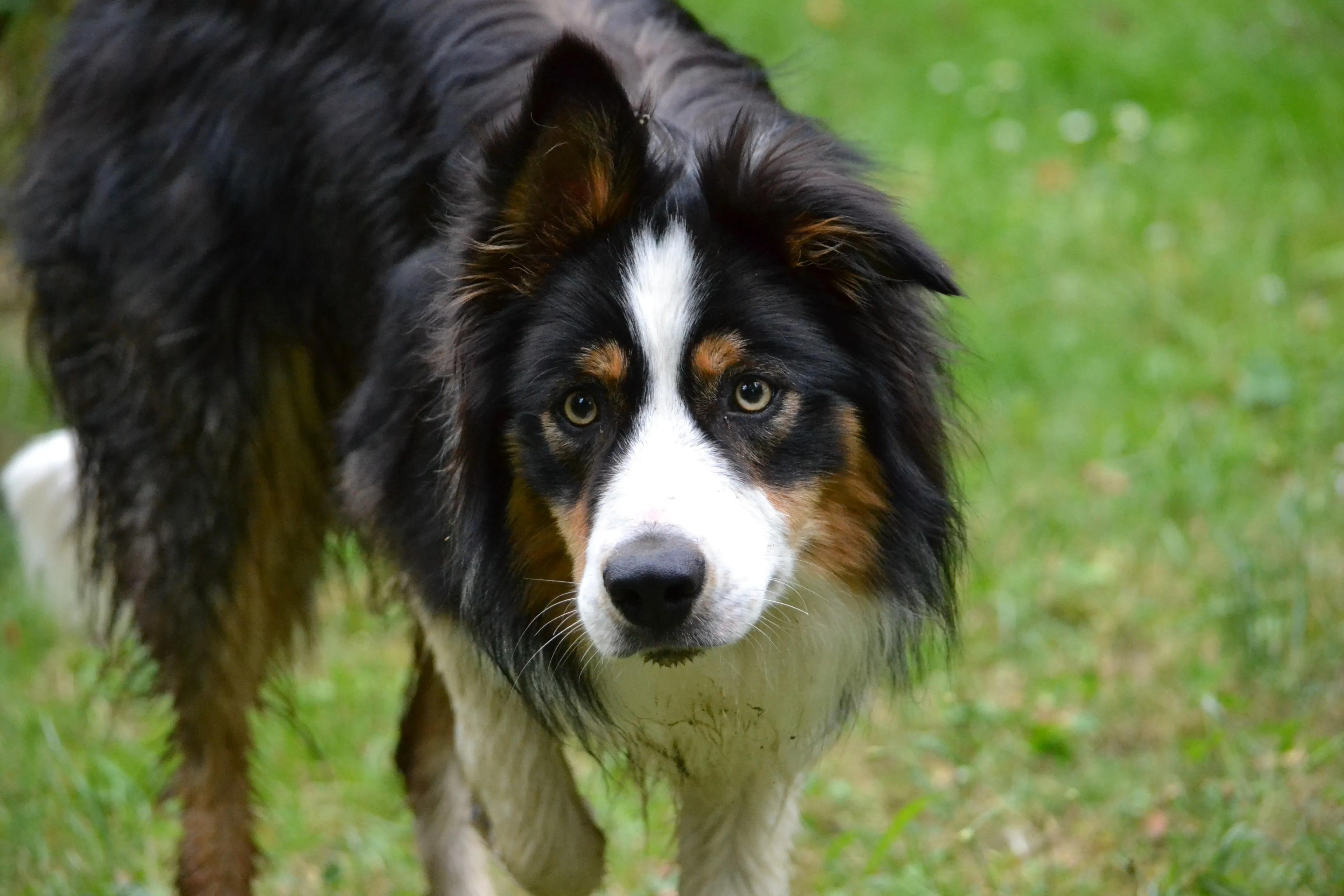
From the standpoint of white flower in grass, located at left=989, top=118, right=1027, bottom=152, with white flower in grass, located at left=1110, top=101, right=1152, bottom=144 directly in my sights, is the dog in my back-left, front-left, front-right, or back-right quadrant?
back-right

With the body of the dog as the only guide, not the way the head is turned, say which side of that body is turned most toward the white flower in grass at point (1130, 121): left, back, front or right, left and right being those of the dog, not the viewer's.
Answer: left

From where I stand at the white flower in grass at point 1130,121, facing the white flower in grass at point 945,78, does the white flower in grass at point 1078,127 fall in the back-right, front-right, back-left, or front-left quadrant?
front-left

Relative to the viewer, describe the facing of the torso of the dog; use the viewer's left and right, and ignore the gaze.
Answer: facing the viewer and to the right of the viewer

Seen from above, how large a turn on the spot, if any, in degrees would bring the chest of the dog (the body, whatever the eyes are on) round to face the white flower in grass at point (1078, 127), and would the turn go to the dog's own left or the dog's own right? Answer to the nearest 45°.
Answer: approximately 90° to the dog's own left

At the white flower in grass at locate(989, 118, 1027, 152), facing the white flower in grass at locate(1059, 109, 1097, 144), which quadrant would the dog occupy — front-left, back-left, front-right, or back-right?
back-right

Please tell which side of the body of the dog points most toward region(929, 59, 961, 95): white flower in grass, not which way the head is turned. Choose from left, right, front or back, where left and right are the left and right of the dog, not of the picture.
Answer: left

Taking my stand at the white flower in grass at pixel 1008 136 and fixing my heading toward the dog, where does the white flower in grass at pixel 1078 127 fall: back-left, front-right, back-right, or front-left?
back-left

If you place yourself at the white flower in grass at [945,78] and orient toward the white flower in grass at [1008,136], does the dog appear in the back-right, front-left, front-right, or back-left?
front-right

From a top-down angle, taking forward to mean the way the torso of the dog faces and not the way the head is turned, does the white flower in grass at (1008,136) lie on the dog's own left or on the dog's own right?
on the dog's own left
